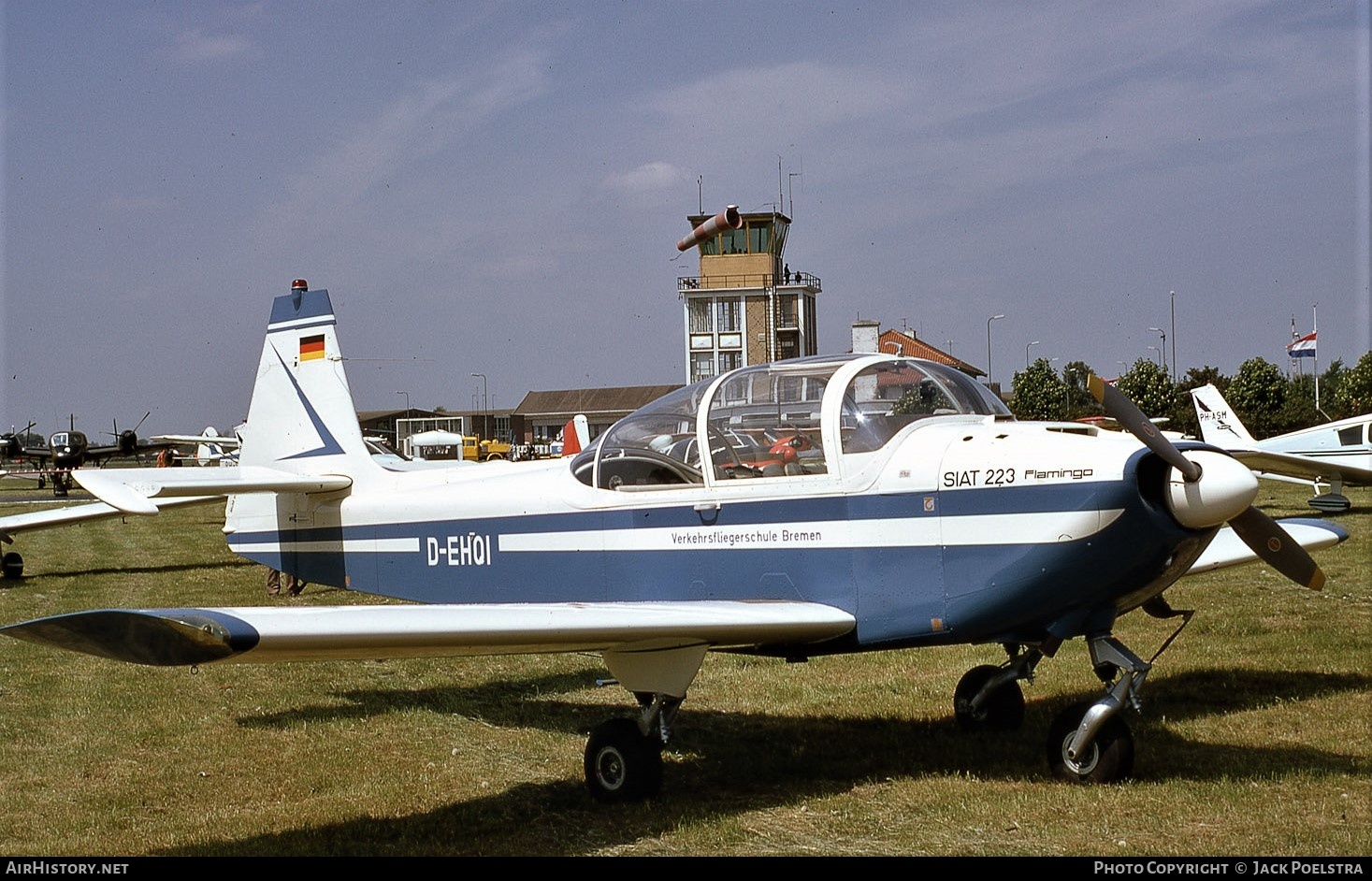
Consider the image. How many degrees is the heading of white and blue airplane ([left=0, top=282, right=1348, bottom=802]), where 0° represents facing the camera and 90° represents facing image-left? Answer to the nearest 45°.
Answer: approximately 315°

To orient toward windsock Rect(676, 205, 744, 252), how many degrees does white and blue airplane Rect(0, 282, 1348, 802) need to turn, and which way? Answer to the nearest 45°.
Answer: approximately 135° to its left

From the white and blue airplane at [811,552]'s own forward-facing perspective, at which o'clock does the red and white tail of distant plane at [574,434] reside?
The red and white tail of distant plane is roughly at 7 o'clock from the white and blue airplane.

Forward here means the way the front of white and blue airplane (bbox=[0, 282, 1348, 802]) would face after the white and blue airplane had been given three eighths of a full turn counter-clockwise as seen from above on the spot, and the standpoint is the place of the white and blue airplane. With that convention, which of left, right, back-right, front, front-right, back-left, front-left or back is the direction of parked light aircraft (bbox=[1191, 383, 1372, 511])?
front-right
